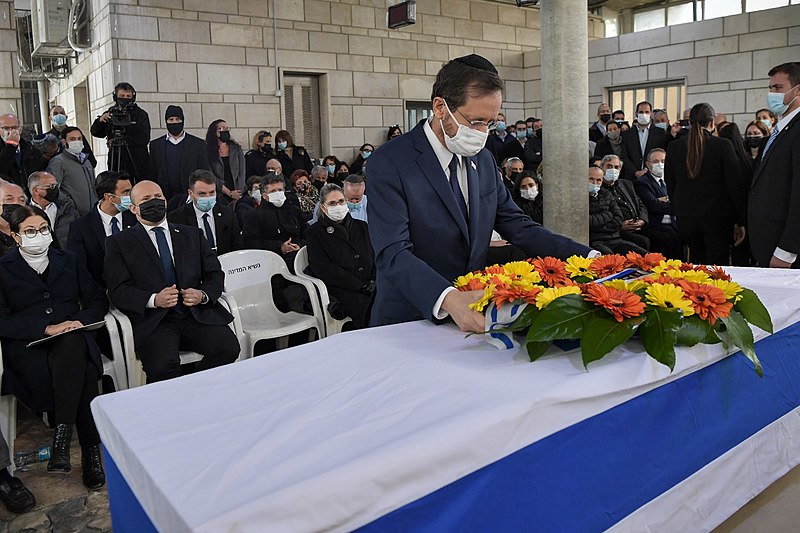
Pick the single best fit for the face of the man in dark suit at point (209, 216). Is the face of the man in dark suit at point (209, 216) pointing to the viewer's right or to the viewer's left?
to the viewer's right

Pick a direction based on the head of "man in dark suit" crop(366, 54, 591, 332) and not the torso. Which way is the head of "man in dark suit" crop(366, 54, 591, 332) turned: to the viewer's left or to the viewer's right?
to the viewer's right

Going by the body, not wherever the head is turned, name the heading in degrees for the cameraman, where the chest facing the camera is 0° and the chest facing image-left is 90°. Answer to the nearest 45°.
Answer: approximately 0°

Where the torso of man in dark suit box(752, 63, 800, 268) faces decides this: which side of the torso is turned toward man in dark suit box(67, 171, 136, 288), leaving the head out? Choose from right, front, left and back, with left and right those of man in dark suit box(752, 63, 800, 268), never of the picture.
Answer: front

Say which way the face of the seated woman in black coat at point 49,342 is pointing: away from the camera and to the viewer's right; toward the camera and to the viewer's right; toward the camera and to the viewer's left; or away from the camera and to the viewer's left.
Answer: toward the camera and to the viewer's right

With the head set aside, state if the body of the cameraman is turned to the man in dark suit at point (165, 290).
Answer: yes

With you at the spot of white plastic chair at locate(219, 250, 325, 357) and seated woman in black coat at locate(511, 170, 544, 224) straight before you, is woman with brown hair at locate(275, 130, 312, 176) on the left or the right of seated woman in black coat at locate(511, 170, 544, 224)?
left

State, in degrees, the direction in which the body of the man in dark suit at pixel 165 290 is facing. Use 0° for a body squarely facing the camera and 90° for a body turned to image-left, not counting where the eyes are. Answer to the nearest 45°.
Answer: approximately 0°

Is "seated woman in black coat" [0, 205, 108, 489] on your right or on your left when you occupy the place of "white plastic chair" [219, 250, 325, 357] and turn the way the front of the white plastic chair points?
on your right

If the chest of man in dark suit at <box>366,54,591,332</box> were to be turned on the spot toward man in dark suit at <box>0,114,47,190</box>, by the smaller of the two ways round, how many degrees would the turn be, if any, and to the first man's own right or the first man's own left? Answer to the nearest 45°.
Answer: approximately 180°

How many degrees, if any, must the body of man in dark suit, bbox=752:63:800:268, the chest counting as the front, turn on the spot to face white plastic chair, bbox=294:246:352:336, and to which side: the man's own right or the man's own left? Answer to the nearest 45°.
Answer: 0° — they already face it
